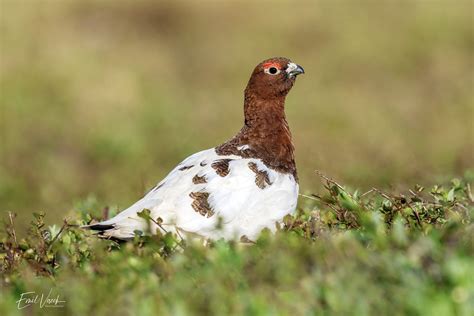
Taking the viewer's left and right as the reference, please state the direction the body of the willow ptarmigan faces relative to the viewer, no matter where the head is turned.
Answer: facing to the right of the viewer
